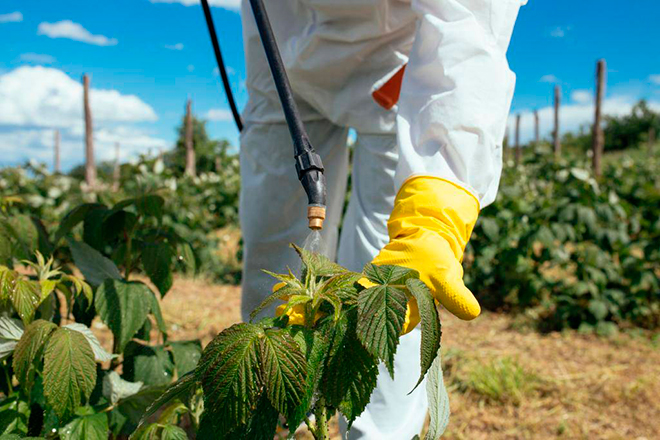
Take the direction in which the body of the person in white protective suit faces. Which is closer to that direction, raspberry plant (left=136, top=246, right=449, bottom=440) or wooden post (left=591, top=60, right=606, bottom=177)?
the raspberry plant

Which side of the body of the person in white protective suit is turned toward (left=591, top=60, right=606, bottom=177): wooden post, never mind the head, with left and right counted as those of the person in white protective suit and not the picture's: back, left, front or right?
back

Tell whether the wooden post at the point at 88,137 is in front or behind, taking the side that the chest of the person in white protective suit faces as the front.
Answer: behind

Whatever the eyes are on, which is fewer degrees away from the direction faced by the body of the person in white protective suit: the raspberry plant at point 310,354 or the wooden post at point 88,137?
the raspberry plant

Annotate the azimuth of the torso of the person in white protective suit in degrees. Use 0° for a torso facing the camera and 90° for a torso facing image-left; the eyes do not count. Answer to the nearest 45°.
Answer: approximately 0°

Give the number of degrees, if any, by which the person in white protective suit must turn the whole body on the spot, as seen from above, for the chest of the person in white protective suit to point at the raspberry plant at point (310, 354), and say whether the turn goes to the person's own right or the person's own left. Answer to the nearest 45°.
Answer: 0° — they already face it
